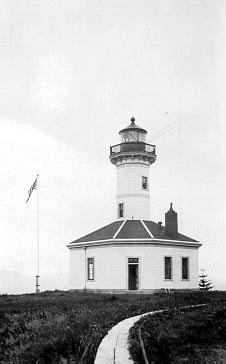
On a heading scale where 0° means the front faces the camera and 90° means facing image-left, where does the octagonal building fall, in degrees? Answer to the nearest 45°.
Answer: approximately 0°
